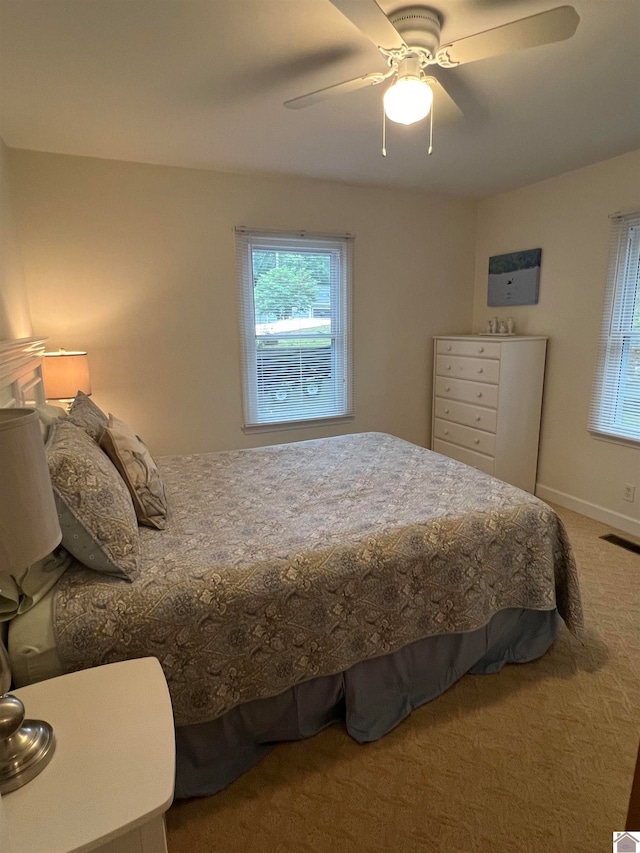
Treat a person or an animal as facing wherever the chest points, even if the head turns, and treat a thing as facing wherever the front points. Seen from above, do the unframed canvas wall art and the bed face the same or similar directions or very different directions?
very different directions

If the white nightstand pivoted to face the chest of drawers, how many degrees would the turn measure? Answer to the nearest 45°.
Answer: approximately 45° to its left

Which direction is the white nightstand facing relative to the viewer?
to the viewer's right

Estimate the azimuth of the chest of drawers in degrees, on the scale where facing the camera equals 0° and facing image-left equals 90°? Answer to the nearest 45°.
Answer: approximately 45°

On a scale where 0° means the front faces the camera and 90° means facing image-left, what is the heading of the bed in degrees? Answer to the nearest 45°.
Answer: approximately 225°

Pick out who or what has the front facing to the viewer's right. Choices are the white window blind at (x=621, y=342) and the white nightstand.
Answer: the white nightstand

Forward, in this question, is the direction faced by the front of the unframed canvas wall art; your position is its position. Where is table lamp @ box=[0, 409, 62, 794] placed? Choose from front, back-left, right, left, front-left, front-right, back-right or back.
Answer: front-left

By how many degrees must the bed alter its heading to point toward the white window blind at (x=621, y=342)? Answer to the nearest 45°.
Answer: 0° — it already faces it

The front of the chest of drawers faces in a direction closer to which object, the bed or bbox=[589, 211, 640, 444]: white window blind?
the bed

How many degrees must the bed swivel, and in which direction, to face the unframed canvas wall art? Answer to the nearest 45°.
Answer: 0° — it already faces it

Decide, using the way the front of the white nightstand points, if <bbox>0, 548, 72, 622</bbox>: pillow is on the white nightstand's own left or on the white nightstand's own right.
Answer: on the white nightstand's own left

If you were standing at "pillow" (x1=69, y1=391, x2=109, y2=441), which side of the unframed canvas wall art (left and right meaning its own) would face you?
front

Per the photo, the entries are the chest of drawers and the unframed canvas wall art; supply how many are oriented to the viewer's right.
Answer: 0

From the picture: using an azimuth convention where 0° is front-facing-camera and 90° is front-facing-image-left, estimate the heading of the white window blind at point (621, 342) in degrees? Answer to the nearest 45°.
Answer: approximately 45°

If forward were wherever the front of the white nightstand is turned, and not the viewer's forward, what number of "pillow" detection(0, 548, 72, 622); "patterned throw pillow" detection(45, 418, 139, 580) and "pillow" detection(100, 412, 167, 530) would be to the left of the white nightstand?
3

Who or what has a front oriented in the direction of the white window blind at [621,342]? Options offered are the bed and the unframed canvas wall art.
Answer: the bed
